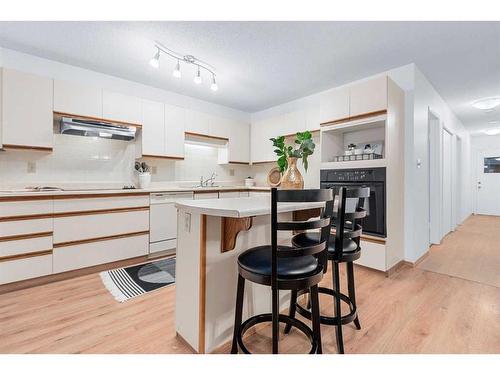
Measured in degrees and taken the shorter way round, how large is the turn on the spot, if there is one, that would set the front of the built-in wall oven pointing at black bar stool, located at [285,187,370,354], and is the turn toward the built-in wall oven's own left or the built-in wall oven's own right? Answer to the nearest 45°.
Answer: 0° — it already faces it

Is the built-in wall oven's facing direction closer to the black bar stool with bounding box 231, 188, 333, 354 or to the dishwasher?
the black bar stool

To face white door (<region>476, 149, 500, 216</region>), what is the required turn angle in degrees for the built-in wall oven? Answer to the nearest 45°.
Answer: approximately 135° to its left

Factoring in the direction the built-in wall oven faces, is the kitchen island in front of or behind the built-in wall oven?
in front

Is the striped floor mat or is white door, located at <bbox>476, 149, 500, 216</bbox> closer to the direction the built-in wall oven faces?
the striped floor mat

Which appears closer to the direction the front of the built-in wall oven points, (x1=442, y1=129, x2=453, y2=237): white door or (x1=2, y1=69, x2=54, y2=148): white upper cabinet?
the white upper cabinet

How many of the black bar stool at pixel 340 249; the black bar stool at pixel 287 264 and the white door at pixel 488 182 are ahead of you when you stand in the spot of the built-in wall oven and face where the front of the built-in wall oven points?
2

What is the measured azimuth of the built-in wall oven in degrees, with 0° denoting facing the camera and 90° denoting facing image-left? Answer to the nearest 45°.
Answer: approximately 0°

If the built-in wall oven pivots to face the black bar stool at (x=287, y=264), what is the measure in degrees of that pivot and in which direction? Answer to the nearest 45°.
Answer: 0° — it already faces it

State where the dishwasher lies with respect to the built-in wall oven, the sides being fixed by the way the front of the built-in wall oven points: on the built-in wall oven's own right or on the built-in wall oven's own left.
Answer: on the built-in wall oven's own right

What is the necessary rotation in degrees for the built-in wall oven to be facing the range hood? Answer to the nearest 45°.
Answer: approximately 90° to its right

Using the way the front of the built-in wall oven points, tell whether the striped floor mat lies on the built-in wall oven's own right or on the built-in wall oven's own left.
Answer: on the built-in wall oven's own right

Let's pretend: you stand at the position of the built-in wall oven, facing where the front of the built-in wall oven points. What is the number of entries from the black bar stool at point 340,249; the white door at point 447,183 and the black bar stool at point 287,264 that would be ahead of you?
2

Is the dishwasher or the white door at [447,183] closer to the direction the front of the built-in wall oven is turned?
the dishwasher

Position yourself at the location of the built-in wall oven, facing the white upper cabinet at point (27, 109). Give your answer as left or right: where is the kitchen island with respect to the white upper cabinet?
left

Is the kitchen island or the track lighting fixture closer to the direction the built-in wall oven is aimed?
the kitchen island
